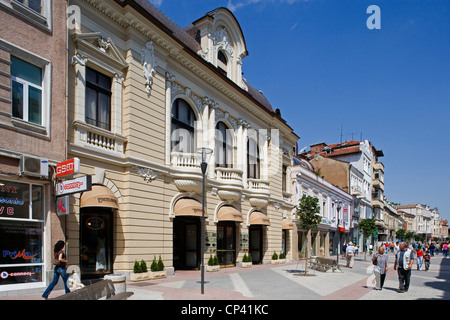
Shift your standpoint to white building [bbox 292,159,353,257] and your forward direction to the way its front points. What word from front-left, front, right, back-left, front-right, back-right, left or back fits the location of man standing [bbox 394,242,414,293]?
front-right

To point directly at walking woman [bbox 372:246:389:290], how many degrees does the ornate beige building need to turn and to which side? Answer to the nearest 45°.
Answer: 0° — it already faces them

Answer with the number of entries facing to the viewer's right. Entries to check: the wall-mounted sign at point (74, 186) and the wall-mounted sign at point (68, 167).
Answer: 0

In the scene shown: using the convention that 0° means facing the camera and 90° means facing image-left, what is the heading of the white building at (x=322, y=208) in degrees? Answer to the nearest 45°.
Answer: approximately 315°

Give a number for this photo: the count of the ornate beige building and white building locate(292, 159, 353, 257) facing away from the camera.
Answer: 0

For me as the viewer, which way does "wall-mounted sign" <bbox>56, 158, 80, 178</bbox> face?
facing the viewer and to the left of the viewer

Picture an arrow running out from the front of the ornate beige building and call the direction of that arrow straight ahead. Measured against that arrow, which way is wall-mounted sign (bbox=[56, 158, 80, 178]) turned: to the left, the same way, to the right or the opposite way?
to the right

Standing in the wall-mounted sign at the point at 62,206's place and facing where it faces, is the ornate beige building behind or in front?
behind
